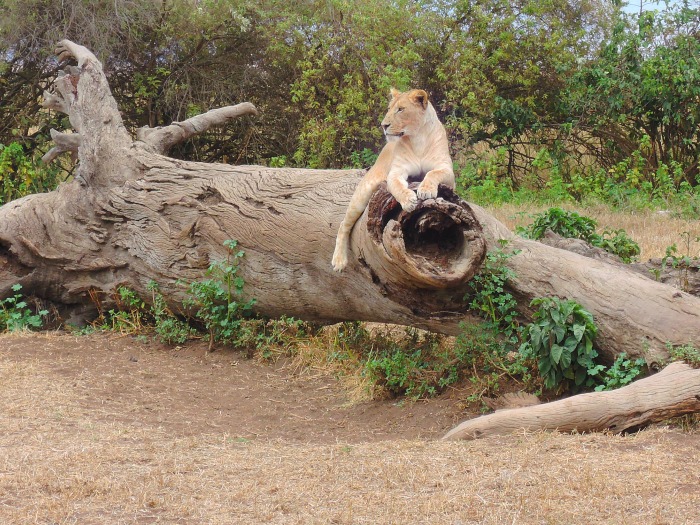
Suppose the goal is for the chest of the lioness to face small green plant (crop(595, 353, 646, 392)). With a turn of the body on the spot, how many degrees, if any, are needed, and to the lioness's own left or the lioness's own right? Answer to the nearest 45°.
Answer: approximately 45° to the lioness's own left

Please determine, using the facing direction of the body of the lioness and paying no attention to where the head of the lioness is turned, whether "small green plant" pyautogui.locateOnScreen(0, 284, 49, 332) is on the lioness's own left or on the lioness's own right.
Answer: on the lioness's own right

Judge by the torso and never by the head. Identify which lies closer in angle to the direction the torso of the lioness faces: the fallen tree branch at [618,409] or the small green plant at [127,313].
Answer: the fallen tree branch

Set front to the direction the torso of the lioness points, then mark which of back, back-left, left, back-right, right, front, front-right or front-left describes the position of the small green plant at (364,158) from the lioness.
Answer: back

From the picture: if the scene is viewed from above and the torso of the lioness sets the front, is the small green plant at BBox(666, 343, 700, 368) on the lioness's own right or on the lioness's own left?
on the lioness's own left

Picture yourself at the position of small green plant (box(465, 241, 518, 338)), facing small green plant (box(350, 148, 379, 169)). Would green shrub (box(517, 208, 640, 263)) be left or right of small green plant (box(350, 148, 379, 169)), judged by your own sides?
right

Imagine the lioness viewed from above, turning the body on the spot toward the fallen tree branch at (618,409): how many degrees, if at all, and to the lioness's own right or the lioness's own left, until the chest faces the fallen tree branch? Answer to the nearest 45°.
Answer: approximately 45° to the lioness's own left

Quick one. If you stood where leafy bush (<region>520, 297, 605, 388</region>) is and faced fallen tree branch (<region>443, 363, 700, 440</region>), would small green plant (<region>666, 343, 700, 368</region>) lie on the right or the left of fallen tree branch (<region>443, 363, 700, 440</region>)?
left

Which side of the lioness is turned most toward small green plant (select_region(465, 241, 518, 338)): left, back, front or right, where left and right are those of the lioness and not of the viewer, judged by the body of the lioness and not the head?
left

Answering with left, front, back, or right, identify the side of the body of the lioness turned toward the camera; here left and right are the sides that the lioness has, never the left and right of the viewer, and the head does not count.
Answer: front
